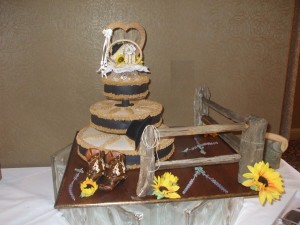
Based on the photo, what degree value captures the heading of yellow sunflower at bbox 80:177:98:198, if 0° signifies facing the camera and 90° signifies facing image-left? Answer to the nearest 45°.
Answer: approximately 0°

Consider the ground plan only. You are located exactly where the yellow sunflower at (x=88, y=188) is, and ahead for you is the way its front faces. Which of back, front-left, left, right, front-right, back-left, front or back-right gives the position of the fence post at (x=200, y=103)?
back-left

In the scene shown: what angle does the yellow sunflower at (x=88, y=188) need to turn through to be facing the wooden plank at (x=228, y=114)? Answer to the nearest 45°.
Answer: approximately 90° to its left
